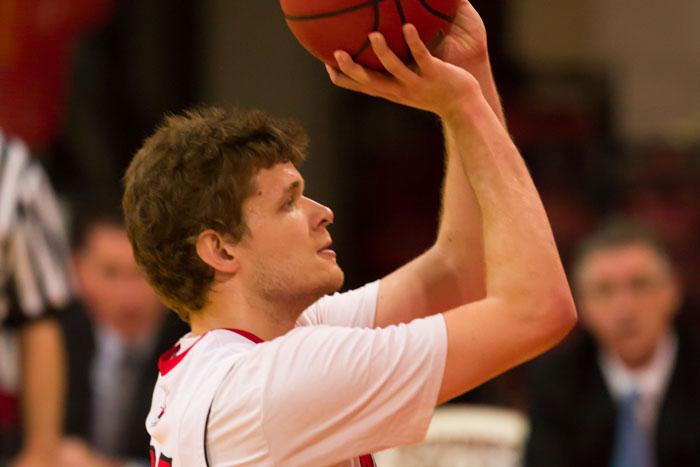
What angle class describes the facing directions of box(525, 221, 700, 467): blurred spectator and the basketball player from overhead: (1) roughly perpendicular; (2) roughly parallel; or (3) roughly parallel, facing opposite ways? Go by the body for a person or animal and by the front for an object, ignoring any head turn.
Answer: roughly perpendicular

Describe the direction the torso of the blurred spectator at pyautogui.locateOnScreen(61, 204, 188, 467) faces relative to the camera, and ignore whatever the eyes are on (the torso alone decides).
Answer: toward the camera

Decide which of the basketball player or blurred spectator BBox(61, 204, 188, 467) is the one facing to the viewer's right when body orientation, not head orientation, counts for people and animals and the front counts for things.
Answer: the basketball player

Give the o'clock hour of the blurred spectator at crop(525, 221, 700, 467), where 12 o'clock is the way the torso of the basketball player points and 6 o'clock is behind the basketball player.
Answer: The blurred spectator is roughly at 10 o'clock from the basketball player.

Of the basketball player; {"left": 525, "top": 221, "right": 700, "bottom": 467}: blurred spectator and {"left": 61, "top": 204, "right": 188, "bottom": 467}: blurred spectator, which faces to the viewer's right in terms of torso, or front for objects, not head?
the basketball player

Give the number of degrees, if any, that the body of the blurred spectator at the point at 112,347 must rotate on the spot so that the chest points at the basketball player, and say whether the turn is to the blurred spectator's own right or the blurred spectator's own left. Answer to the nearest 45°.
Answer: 0° — they already face them

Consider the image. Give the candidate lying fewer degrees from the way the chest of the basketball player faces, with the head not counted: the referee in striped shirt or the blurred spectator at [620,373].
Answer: the blurred spectator

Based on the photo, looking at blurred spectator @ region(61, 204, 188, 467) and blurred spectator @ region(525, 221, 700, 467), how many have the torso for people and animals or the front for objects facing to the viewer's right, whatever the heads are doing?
0

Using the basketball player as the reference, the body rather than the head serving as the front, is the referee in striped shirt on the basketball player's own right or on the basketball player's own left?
on the basketball player's own left

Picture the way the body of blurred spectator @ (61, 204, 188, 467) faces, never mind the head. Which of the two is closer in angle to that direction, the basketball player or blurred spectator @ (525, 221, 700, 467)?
the basketball player

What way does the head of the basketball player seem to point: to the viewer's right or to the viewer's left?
to the viewer's right

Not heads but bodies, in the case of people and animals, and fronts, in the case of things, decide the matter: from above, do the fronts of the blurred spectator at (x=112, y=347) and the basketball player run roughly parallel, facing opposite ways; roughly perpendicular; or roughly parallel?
roughly perpendicular

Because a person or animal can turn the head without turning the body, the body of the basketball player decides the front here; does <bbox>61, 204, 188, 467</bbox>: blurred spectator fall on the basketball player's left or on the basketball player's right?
on the basketball player's left

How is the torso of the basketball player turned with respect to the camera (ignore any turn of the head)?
to the viewer's right

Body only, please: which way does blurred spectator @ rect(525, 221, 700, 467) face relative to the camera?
toward the camera
